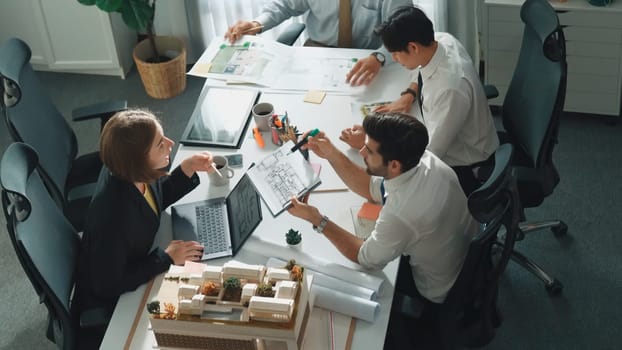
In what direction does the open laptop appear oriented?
to the viewer's left

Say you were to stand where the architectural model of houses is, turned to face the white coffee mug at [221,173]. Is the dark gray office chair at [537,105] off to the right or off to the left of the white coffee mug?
right

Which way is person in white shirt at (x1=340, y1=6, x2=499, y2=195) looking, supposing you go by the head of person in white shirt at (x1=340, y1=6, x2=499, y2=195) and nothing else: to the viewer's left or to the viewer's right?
to the viewer's left

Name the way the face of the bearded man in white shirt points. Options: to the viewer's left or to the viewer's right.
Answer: to the viewer's left

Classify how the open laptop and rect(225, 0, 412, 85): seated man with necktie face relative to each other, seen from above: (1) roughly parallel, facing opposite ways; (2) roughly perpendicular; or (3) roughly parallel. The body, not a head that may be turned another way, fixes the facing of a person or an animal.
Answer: roughly perpendicular

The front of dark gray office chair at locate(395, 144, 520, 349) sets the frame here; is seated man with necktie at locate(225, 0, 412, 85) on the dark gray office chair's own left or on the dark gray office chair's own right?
on the dark gray office chair's own right

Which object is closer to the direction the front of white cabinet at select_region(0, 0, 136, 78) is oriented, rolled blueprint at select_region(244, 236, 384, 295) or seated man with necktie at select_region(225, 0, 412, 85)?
the rolled blueprint
